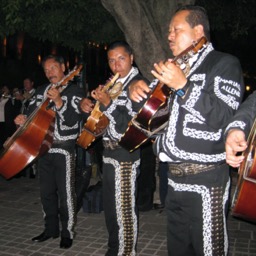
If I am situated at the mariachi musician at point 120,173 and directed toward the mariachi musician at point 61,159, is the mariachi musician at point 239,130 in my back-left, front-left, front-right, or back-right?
back-left

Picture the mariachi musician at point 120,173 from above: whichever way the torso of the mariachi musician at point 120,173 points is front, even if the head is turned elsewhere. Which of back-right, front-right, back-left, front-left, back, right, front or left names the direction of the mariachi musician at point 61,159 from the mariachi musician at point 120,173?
right

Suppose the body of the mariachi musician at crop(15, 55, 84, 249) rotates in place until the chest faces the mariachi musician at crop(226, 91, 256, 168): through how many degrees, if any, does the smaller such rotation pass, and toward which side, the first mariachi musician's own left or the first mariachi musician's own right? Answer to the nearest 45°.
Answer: approximately 45° to the first mariachi musician's own left

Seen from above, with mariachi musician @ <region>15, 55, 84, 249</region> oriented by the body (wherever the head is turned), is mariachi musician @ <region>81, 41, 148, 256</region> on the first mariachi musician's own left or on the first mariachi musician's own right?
on the first mariachi musician's own left

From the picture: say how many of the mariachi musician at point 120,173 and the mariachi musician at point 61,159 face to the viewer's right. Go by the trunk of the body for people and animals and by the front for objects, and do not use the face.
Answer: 0

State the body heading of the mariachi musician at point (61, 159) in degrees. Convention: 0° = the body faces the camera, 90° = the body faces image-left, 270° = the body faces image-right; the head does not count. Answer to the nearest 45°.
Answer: approximately 45°
